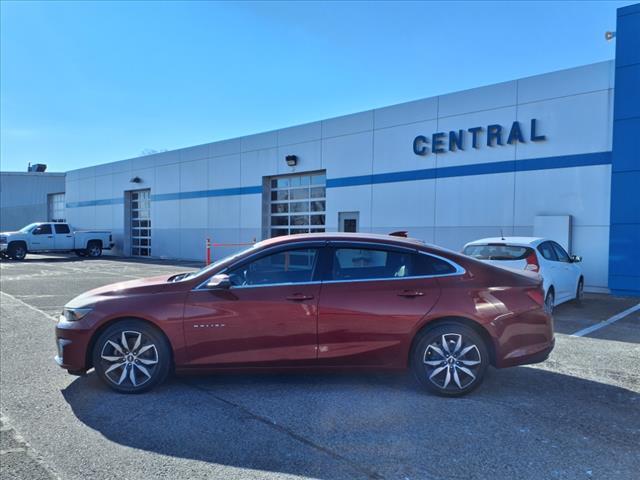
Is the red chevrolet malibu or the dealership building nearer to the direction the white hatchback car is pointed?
the dealership building

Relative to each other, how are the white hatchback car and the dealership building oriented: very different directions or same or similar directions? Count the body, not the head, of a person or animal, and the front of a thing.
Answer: very different directions

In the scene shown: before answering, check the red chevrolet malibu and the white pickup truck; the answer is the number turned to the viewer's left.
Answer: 2

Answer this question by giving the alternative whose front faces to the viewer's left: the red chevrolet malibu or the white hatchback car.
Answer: the red chevrolet malibu

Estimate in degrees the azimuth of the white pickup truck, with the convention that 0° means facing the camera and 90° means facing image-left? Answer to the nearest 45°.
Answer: approximately 90°

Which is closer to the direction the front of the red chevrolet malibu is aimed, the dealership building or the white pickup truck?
the white pickup truck

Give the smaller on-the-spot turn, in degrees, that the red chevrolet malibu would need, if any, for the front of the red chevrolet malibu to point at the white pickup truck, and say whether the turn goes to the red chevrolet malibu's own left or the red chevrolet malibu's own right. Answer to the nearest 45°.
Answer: approximately 45° to the red chevrolet malibu's own right

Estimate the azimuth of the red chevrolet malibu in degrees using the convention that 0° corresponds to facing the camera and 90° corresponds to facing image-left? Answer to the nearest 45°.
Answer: approximately 90°

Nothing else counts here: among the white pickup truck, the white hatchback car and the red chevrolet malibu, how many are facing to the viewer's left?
2

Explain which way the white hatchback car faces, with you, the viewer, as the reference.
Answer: facing away from the viewer and to the right of the viewer

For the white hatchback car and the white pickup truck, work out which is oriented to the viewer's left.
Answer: the white pickup truck
